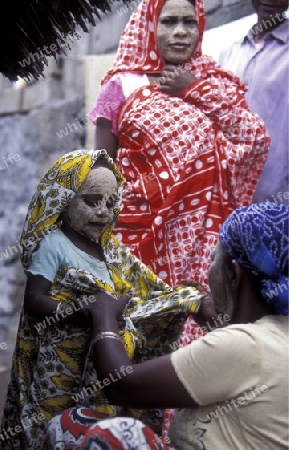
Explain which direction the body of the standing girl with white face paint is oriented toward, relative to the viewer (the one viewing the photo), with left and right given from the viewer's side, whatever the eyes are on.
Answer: facing the viewer and to the right of the viewer

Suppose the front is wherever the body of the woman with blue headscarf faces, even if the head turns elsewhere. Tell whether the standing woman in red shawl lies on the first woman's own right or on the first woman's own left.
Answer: on the first woman's own right

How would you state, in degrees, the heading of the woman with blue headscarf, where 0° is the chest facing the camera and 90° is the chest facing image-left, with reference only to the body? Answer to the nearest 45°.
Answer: approximately 135°

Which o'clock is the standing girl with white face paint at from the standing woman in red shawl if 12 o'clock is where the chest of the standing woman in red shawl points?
The standing girl with white face paint is roughly at 1 o'clock from the standing woman in red shawl.

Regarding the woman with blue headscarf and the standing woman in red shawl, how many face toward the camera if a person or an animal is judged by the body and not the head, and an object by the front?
1

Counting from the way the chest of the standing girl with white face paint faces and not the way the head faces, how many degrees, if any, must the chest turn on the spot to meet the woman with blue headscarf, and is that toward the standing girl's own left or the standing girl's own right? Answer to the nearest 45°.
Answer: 0° — they already face them

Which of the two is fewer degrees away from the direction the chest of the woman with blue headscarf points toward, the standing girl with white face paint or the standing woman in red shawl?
the standing girl with white face paint

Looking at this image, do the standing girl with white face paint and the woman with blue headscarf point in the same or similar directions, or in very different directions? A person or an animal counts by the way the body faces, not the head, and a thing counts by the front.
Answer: very different directions

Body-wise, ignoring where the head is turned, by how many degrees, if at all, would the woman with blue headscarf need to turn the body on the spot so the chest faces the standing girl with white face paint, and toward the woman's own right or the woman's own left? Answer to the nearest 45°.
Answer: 0° — they already face them

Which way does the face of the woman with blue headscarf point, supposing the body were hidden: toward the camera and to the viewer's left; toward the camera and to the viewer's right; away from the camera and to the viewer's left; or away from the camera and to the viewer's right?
away from the camera and to the viewer's left

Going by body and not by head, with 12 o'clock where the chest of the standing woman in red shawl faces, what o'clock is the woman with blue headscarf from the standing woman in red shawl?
The woman with blue headscarf is roughly at 12 o'clock from the standing woman in red shawl.
